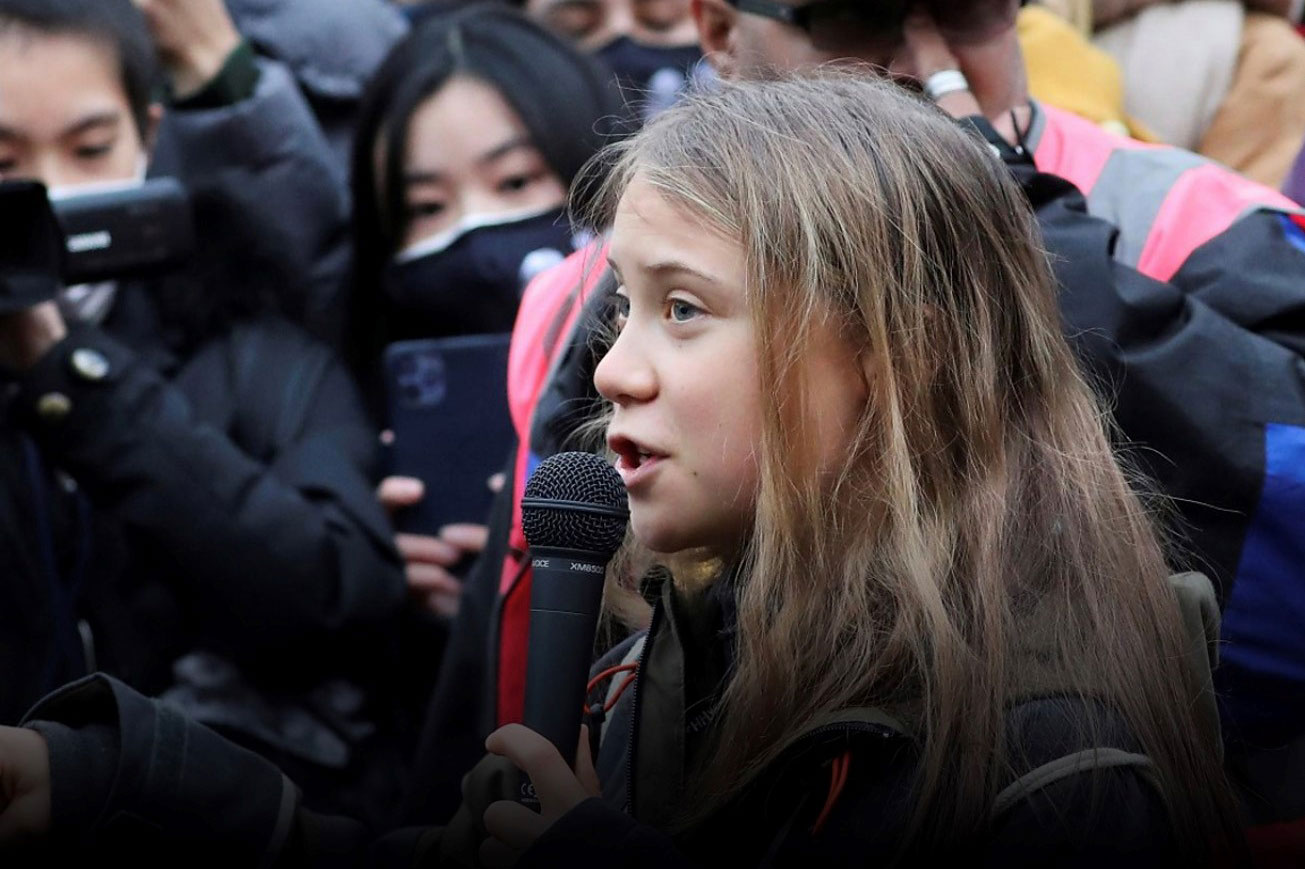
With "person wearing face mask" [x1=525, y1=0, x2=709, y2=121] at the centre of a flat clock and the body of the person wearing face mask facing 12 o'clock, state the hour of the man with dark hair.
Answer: The man with dark hair is roughly at 1 o'clock from the person wearing face mask.

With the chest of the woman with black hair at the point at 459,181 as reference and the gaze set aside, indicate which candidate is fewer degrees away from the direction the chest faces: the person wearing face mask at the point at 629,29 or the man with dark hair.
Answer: the man with dark hair

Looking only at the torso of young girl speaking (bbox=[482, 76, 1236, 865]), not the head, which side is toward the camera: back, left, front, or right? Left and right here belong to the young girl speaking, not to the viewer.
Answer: left

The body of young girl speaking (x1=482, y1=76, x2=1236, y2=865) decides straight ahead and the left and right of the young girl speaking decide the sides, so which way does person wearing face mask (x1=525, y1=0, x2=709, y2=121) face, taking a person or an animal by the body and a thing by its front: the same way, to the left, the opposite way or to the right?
to the left

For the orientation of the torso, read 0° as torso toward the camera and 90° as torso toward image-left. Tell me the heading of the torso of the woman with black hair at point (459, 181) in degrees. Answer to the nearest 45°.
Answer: approximately 0°

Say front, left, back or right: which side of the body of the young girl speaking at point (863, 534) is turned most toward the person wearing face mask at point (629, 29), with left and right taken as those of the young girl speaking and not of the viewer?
right
